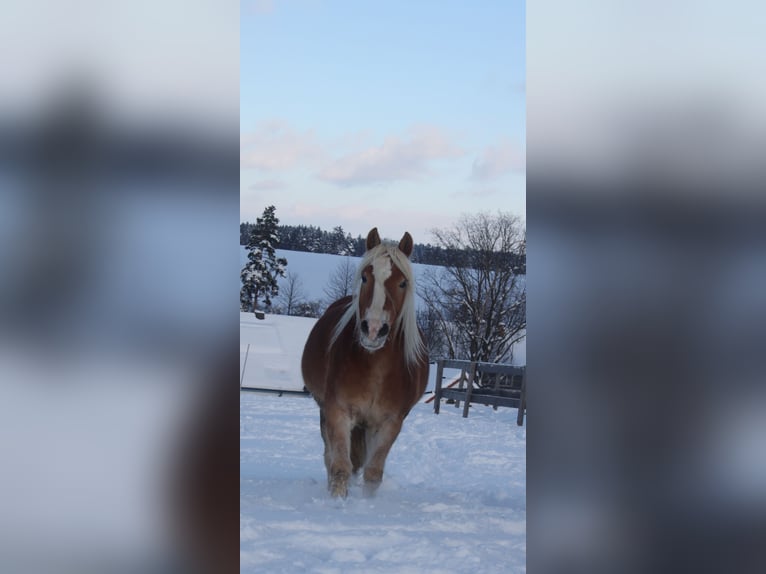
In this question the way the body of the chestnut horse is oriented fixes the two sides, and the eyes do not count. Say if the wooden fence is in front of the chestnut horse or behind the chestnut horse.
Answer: behind

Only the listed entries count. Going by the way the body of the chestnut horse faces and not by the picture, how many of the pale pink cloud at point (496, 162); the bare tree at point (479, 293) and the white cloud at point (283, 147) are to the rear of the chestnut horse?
3

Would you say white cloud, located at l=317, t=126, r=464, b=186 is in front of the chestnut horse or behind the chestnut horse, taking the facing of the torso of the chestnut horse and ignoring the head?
behind

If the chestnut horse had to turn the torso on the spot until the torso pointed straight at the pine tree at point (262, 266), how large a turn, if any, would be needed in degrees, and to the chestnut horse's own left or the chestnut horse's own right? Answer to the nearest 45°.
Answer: approximately 180°

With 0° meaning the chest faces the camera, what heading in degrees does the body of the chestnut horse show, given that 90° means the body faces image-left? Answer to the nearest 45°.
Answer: approximately 0°

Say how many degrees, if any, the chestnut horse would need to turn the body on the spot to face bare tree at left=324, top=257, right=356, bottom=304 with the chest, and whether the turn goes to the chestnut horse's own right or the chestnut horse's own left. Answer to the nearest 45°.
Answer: approximately 180°

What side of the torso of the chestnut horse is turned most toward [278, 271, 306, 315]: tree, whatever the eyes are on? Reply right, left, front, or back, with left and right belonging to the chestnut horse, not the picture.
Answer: back

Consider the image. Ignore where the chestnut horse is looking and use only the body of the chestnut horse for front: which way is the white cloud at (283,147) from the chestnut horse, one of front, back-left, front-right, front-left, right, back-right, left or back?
back

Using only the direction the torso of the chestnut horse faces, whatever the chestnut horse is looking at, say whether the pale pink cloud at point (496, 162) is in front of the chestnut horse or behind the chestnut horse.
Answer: behind
